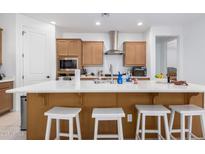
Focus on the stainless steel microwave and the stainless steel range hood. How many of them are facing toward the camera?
2

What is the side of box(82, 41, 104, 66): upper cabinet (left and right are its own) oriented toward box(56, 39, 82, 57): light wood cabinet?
right

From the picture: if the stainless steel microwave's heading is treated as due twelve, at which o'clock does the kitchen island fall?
The kitchen island is roughly at 12 o'clock from the stainless steel microwave.

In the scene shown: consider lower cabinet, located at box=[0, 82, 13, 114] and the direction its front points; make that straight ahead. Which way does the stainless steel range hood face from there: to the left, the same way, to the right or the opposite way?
to the right

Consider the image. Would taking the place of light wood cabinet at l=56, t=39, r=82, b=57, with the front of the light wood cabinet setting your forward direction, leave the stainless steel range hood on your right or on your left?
on your left

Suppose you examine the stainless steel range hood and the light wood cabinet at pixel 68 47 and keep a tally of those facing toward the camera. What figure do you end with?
2

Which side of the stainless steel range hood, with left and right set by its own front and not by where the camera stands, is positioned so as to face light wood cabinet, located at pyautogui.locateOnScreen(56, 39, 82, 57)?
right

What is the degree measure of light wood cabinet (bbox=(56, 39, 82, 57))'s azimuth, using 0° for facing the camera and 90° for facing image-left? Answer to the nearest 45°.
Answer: approximately 0°
